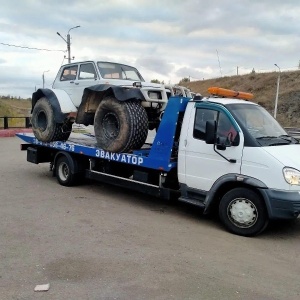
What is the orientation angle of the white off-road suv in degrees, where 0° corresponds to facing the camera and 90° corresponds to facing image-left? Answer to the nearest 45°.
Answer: approximately 315°

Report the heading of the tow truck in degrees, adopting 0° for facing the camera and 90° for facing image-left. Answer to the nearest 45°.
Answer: approximately 315°
